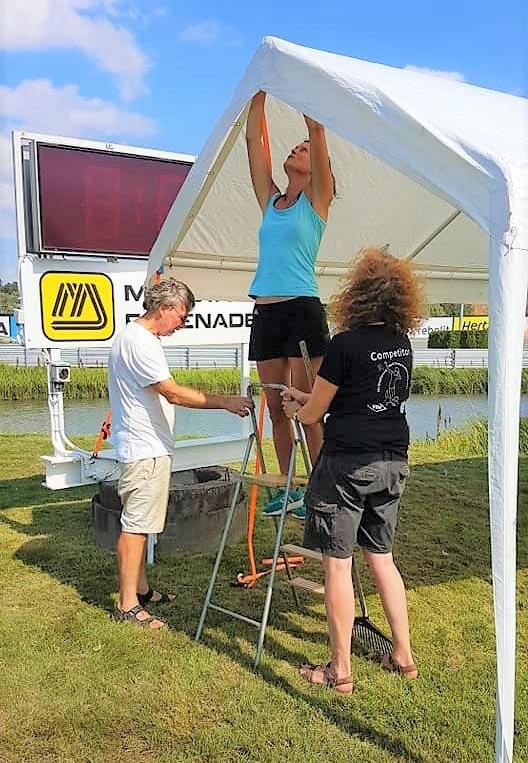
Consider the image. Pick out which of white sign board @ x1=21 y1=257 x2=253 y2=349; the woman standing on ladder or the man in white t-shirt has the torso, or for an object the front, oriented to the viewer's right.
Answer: the man in white t-shirt

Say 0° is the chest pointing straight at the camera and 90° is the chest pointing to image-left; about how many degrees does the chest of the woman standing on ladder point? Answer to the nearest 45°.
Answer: approximately 45°

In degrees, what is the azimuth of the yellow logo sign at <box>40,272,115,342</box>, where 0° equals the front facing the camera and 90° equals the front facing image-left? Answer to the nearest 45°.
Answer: approximately 0°

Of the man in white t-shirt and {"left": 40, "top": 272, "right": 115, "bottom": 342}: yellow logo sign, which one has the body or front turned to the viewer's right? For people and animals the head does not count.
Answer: the man in white t-shirt

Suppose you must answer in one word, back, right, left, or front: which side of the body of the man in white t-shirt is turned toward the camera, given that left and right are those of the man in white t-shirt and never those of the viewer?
right

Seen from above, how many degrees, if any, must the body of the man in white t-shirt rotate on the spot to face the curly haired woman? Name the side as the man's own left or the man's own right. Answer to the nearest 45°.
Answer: approximately 45° to the man's own right

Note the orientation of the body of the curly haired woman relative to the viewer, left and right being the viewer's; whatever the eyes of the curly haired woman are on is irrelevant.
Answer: facing away from the viewer and to the left of the viewer

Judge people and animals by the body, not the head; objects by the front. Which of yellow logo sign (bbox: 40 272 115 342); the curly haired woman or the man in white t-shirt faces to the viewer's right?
the man in white t-shirt
